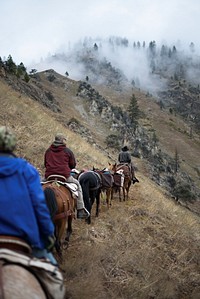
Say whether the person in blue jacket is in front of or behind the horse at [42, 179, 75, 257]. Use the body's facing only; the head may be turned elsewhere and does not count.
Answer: behind

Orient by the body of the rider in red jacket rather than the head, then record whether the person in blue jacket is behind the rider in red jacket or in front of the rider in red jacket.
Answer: behind

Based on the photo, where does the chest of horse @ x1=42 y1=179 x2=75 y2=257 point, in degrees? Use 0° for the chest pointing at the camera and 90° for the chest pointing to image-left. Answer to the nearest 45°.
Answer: approximately 225°

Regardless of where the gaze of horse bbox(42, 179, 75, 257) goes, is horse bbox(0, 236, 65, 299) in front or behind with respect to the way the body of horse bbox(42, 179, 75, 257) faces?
behind

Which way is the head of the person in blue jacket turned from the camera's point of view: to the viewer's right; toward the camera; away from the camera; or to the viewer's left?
away from the camera

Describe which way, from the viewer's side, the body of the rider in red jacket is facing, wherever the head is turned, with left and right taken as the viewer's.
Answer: facing away from the viewer and to the right of the viewer

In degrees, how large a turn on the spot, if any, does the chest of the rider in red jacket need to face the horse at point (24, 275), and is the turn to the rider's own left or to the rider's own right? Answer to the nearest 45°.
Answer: approximately 135° to the rider's own right

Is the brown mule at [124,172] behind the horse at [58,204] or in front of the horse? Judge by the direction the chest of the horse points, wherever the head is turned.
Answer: in front

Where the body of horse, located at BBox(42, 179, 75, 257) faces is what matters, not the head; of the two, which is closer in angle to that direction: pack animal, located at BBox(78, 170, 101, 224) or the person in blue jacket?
the pack animal
